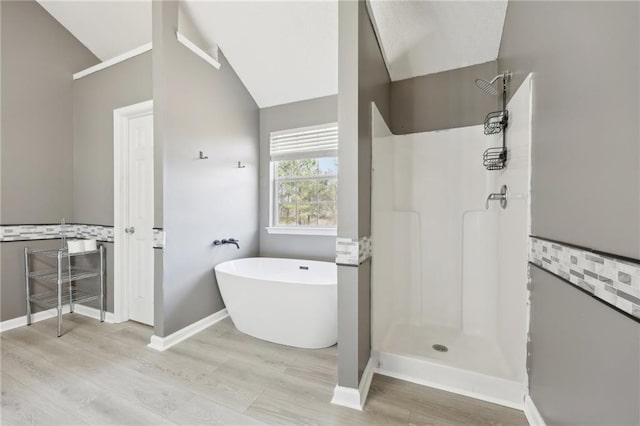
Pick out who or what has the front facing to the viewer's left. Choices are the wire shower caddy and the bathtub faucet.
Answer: the wire shower caddy

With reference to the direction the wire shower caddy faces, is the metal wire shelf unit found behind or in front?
in front

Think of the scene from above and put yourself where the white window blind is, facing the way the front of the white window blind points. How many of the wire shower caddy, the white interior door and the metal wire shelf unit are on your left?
1

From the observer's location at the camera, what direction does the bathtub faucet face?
facing the viewer and to the right of the viewer

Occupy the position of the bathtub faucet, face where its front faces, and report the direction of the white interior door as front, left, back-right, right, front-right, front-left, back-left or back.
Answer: back-right

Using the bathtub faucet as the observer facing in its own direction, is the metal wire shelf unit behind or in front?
behind

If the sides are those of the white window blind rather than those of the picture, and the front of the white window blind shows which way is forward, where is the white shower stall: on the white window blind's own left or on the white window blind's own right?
on the white window blind's own left

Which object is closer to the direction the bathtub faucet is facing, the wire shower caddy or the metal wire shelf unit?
the wire shower caddy

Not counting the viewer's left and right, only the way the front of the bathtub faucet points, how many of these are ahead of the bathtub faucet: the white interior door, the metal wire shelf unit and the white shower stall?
1

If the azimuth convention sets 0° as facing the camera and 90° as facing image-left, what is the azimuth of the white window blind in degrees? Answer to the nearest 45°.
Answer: approximately 45°

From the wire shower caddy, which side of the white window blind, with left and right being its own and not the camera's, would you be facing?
left

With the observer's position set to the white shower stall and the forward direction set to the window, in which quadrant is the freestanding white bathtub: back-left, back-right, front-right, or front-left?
front-left

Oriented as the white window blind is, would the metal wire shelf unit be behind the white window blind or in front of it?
in front

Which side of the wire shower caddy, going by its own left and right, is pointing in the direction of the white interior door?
front

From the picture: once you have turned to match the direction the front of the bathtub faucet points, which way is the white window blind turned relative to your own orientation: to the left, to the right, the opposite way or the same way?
to the right

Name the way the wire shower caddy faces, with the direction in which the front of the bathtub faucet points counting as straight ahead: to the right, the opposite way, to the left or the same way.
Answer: the opposite way

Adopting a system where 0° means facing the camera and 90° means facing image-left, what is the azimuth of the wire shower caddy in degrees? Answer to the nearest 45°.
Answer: approximately 90°

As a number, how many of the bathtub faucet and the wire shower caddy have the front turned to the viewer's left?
1
